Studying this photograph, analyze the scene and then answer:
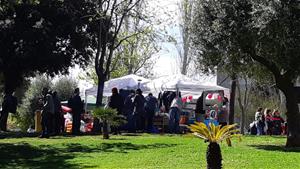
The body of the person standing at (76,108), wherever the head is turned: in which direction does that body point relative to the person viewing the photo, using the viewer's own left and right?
facing away from the viewer

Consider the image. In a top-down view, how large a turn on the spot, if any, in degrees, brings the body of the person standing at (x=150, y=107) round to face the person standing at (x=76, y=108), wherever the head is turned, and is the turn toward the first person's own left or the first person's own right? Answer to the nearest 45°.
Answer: approximately 135° to the first person's own left

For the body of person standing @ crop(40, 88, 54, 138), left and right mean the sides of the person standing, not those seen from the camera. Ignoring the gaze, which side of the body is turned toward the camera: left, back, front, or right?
left

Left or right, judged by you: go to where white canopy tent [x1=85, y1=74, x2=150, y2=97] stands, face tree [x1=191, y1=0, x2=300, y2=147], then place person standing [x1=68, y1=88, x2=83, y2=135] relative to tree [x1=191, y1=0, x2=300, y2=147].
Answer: right

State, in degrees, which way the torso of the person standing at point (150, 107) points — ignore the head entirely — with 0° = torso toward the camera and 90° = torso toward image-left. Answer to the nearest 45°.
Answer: approximately 180°

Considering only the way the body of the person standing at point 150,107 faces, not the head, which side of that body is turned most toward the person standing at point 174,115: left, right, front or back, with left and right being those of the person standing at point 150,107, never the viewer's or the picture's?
right

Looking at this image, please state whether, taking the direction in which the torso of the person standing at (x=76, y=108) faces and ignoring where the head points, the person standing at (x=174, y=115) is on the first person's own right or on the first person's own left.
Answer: on the first person's own right
